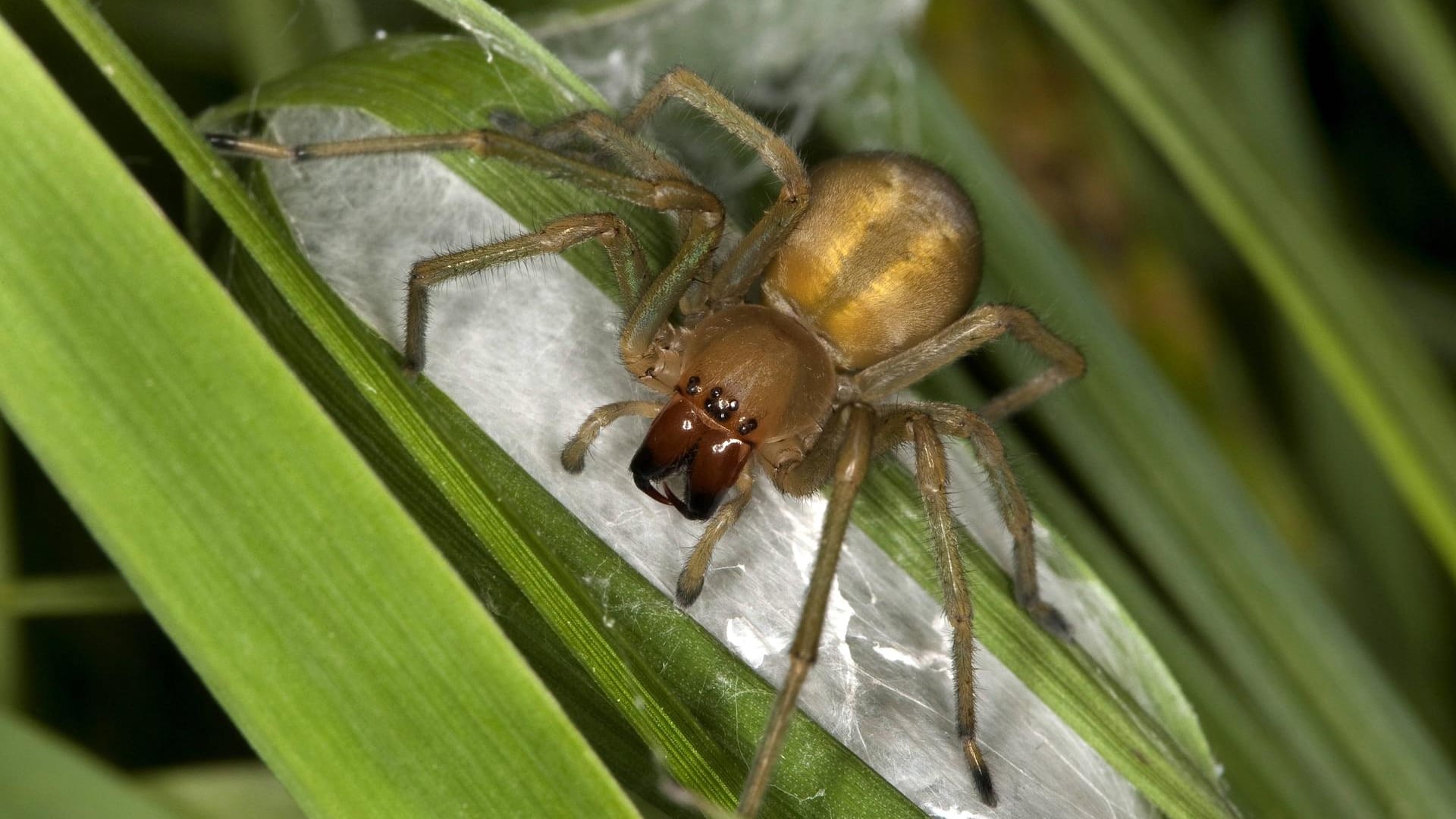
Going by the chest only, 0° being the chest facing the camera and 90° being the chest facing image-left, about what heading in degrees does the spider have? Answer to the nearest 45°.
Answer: approximately 45°
